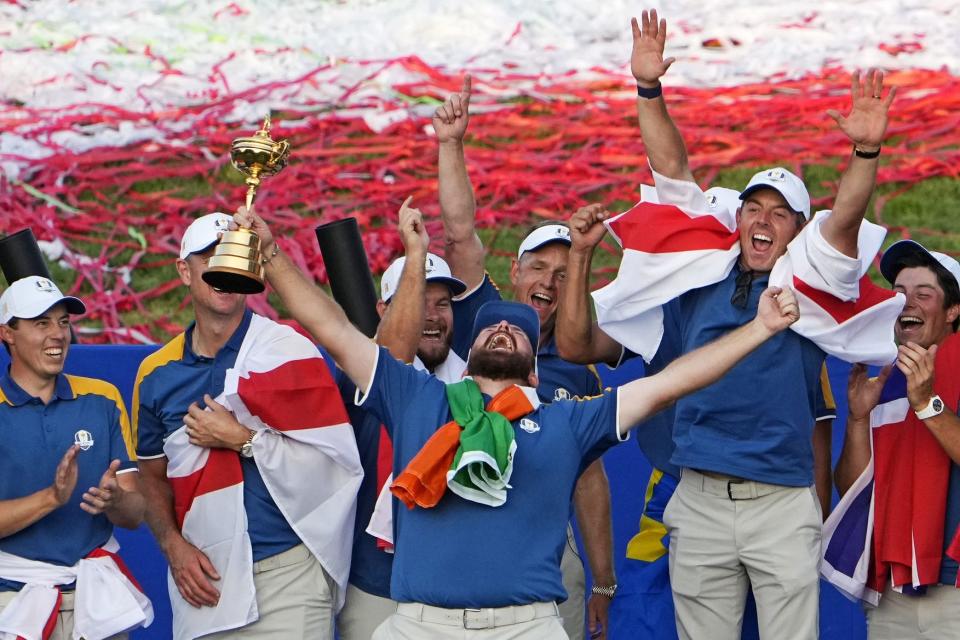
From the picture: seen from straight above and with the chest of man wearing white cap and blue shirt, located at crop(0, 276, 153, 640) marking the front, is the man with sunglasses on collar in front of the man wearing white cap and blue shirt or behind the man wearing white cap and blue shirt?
in front

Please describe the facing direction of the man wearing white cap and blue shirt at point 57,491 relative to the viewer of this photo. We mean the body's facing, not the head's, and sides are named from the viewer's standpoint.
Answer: facing the viewer and to the right of the viewer

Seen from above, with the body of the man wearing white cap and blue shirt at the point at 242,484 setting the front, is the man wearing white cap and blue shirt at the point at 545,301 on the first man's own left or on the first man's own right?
on the first man's own left

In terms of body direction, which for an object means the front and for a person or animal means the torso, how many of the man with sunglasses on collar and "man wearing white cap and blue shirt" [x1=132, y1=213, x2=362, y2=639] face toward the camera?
2

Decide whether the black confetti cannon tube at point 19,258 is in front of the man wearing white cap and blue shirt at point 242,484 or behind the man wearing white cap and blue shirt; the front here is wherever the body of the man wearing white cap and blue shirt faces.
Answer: behind

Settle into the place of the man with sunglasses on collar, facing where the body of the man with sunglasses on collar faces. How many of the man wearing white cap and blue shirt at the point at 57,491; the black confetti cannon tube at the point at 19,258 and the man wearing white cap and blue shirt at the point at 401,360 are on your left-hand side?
0

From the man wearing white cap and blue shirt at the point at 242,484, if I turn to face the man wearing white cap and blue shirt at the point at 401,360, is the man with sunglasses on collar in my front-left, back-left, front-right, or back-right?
front-right

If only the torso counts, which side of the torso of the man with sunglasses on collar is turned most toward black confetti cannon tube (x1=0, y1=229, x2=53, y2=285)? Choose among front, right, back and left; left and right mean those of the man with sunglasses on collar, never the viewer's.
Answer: right

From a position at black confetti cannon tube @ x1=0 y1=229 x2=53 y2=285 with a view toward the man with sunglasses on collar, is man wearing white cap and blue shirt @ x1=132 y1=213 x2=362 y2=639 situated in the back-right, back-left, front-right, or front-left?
front-right

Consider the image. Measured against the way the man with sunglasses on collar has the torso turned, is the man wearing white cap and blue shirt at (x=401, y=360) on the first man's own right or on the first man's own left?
on the first man's own right

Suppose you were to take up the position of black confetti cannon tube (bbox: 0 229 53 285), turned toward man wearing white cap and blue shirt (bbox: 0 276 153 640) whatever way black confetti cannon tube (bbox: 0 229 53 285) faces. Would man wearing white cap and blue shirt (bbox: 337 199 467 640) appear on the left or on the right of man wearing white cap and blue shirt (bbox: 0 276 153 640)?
left

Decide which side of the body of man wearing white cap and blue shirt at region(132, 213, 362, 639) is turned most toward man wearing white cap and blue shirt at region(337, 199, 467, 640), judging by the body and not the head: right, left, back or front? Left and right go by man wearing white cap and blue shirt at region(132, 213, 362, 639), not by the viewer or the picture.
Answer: left

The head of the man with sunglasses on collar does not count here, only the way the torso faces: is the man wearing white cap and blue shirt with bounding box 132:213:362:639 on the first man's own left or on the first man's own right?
on the first man's own right

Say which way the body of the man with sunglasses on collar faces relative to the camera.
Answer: toward the camera
